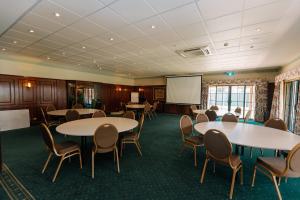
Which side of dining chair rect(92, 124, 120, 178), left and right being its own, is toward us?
back

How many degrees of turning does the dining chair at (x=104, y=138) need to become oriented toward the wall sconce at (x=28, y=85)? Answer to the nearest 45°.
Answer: approximately 45° to its left

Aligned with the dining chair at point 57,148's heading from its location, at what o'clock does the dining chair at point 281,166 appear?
the dining chair at point 281,166 is roughly at 3 o'clock from the dining chair at point 57,148.

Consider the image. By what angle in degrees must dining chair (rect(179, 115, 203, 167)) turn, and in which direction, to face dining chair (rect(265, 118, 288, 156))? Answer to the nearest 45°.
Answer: approximately 45° to its left

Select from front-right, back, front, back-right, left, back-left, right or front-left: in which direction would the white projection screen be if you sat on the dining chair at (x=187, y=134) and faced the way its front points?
back-left

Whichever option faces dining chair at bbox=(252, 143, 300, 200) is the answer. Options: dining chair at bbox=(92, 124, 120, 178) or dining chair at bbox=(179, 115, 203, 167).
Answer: dining chair at bbox=(179, 115, 203, 167)

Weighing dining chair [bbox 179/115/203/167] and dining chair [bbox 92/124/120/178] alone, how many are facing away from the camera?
1

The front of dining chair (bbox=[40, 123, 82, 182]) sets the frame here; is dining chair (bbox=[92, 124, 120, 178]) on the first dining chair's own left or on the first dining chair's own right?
on the first dining chair's own right

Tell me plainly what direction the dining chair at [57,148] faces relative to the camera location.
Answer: facing away from the viewer and to the right of the viewer

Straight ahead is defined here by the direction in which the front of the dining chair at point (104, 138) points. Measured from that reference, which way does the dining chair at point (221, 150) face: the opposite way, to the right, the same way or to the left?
to the right

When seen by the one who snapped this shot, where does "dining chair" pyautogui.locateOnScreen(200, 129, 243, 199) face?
facing away from the viewer and to the right of the viewer

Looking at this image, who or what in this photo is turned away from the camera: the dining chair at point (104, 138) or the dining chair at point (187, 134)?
the dining chair at point (104, 138)

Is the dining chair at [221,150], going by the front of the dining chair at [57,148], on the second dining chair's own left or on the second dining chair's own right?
on the second dining chair's own right
